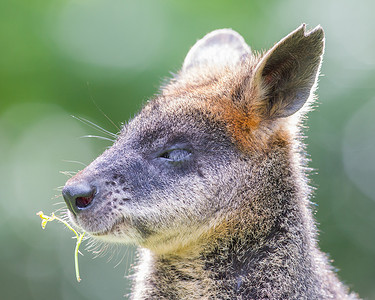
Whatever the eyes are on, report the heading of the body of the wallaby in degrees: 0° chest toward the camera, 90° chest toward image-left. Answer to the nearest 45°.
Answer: approximately 90°
